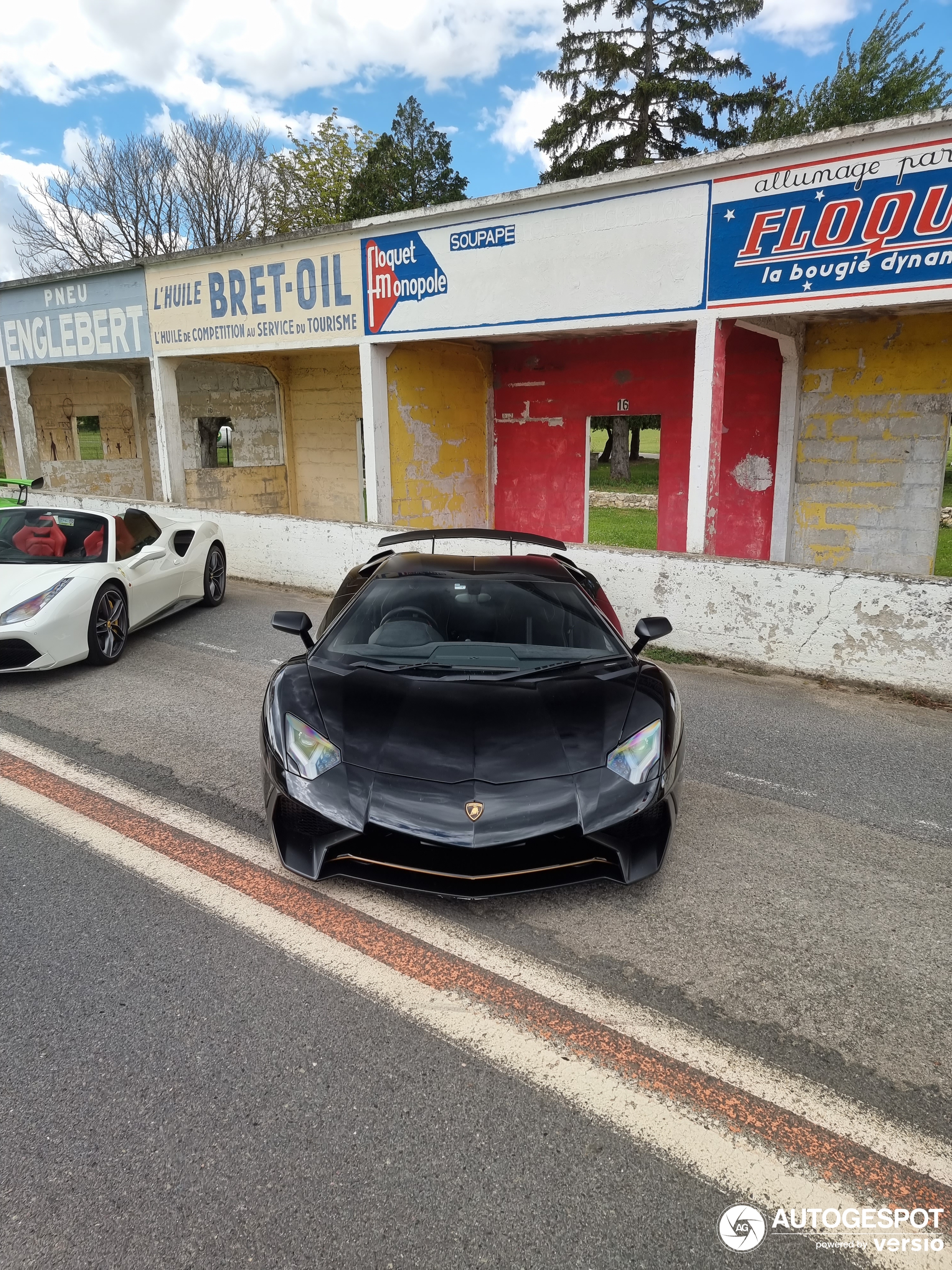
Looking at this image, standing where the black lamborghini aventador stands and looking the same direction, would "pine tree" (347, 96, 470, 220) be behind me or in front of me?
behind

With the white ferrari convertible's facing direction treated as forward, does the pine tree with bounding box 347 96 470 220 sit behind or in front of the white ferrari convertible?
behind

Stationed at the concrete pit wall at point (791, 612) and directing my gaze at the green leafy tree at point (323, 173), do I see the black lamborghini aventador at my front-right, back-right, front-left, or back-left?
back-left

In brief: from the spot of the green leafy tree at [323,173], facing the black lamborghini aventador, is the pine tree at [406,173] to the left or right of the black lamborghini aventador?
left

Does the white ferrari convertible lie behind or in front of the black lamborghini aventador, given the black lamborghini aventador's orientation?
behind

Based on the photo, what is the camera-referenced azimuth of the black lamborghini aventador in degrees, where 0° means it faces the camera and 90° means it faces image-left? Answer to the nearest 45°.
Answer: approximately 0°

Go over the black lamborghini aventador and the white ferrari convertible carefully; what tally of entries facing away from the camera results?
0

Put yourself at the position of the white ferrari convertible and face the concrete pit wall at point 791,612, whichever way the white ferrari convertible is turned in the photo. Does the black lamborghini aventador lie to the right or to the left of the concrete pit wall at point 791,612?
right

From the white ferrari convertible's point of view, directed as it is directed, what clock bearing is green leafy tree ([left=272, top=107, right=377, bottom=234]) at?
The green leafy tree is roughly at 5 o'clock from the white ferrari convertible.
